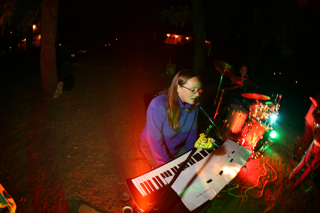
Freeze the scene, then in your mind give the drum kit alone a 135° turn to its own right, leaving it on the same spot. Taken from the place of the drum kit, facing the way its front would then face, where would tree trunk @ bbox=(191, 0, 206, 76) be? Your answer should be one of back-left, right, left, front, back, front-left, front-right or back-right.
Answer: front-right

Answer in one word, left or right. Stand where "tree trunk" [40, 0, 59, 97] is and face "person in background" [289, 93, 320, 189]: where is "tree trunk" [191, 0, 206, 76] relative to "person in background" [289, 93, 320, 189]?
left

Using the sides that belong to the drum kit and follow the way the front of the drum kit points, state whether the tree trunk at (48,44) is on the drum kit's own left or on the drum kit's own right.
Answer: on the drum kit's own right
